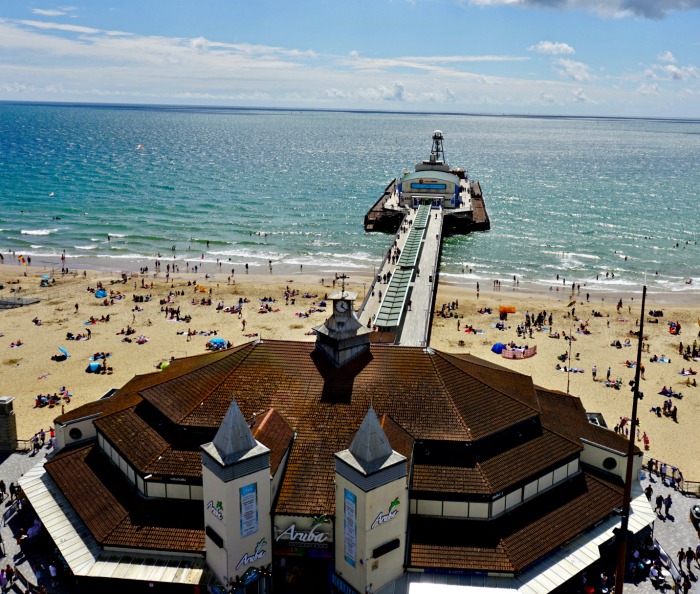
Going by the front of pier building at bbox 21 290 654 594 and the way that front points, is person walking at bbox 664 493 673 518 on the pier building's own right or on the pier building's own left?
on the pier building's own left

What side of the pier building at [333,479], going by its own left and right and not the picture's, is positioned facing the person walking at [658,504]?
left

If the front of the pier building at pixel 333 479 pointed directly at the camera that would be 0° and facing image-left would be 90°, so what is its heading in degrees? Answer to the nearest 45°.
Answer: approximately 0°
